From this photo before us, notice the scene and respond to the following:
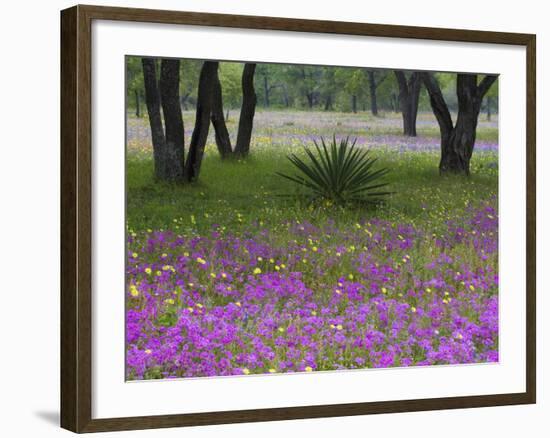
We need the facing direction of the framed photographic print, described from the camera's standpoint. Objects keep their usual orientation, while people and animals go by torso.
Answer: facing the viewer and to the right of the viewer
